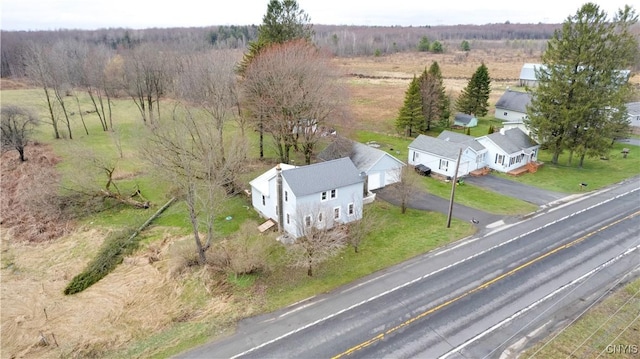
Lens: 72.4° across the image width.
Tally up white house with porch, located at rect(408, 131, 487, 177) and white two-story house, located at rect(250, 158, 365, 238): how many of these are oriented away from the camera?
0

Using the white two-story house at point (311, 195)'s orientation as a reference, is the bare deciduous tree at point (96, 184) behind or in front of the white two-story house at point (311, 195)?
behind

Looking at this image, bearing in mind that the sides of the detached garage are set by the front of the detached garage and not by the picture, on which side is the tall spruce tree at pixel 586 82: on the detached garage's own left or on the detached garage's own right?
on the detached garage's own left

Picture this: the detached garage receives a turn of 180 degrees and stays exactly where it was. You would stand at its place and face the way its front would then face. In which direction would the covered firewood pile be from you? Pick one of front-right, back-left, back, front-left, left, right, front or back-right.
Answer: right

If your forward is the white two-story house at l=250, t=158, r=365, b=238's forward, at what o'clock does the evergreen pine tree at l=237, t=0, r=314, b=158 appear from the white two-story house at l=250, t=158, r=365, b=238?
The evergreen pine tree is roughly at 7 o'clock from the white two-story house.

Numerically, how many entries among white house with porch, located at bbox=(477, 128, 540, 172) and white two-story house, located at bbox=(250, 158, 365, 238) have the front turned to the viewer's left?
0

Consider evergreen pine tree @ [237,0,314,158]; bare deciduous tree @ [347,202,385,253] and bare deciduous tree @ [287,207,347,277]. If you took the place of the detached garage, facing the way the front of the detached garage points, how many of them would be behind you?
1

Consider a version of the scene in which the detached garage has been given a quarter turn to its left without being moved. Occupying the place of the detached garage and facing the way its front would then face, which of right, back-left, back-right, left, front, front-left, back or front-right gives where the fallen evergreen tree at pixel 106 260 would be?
back

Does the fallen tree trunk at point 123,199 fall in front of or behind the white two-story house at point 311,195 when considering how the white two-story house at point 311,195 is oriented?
behind

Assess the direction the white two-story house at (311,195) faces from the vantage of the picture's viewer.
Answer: facing the viewer and to the right of the viewer

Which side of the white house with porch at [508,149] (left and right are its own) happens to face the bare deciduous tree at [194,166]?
right

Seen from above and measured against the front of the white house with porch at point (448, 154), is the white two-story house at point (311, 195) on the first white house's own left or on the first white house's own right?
on the first white house's own right

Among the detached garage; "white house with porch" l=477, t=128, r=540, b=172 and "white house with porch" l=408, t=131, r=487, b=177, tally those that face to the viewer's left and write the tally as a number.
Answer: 0

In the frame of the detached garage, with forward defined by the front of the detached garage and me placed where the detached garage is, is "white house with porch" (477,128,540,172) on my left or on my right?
on my left

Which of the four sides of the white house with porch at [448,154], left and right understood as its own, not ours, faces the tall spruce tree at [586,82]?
left

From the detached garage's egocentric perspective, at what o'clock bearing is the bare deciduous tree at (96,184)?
The bare deciduous tree is roughly at 4 o'clock from the detached garage.

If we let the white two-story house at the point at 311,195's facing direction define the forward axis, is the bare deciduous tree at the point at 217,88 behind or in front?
behind
